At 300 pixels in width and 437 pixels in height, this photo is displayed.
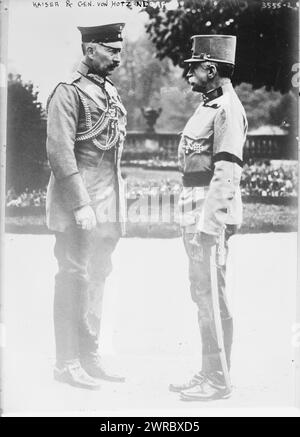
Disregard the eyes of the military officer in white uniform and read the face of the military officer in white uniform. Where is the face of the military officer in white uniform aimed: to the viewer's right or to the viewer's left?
to the viewer's left

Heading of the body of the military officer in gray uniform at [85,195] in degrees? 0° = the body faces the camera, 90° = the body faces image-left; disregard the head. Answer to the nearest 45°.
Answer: approximately 315°

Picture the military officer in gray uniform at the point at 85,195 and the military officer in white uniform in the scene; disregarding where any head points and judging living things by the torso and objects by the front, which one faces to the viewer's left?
the military officer in white uniform

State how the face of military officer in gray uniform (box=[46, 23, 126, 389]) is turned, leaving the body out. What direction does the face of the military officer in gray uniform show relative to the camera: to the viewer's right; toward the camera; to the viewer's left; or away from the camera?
to the viewer's right

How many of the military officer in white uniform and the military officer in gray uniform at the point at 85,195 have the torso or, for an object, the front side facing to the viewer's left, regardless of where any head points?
1

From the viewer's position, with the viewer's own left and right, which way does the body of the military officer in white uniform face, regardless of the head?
facing to the left of the viewer

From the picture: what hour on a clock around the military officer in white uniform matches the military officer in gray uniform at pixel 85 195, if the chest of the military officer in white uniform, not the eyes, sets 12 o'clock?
The military officer in gray uniform is roughly at 12 o'clock from the military officer in white uniform.
